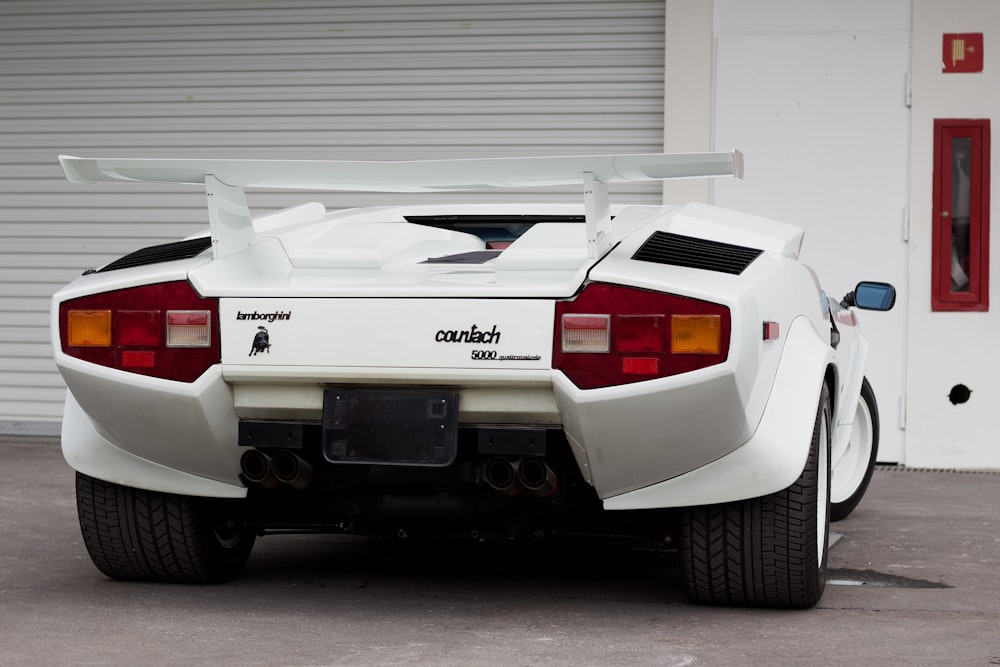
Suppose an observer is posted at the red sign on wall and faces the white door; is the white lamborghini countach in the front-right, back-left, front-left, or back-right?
front-left

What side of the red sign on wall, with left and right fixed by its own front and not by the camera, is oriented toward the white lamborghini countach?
front

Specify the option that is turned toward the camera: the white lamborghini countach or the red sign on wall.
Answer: the red sign on wall

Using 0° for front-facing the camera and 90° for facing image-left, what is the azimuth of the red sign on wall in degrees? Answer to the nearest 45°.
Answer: approximately 0°

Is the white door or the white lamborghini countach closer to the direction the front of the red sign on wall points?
the white lamborghini countach

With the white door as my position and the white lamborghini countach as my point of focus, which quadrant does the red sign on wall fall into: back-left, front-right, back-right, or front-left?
back-left

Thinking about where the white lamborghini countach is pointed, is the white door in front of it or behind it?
in front

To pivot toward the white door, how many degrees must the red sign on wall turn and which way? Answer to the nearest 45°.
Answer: approximately 90° to its right

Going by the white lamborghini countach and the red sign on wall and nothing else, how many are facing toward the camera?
1

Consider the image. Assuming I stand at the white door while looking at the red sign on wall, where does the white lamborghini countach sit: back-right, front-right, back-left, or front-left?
back-right

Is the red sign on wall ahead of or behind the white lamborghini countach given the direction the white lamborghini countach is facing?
ahead

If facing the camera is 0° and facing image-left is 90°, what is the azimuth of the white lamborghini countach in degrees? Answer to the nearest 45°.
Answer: approximately 180°
